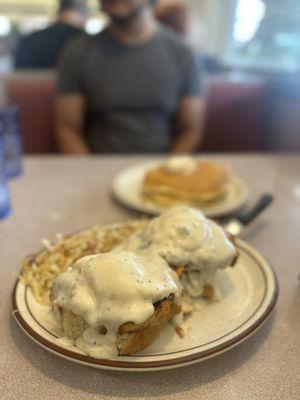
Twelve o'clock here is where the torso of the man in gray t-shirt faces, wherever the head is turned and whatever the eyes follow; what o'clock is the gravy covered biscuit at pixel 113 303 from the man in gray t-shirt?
The gravy covered biscuit is roughly at 12 o'clock from the man in gray t-shirt.

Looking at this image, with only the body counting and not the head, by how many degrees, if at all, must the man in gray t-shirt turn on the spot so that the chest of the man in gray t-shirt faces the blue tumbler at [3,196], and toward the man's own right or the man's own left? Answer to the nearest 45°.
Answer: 0° — they already face it

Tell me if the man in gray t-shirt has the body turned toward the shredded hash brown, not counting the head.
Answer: yes

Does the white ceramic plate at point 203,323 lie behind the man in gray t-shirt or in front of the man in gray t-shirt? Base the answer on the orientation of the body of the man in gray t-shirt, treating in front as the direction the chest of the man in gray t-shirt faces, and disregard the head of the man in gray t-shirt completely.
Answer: in front

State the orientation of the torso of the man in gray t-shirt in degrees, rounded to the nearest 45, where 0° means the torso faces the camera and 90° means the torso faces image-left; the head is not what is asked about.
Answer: approximately 0°

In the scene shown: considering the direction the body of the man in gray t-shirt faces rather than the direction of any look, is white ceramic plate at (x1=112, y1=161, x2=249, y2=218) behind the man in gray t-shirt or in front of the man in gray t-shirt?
in front

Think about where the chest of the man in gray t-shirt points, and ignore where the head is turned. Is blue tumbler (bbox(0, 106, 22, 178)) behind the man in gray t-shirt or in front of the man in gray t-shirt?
in front
